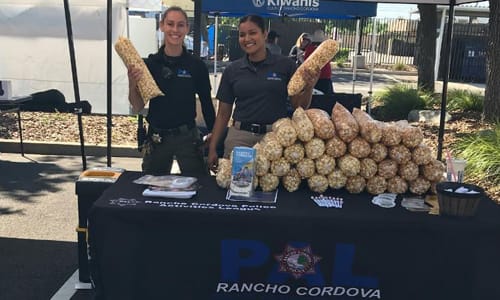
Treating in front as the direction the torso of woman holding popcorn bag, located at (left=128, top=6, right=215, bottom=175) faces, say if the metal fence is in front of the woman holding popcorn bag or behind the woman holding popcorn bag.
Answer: behind

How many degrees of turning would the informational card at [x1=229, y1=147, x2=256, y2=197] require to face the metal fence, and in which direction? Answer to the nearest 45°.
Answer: approximately 180°

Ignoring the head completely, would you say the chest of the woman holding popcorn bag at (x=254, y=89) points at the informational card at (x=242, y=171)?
yes

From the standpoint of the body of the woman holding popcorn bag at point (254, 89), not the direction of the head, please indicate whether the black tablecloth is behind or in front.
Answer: in front

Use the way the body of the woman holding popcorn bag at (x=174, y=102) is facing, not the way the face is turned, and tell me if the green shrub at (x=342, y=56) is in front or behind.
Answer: behind

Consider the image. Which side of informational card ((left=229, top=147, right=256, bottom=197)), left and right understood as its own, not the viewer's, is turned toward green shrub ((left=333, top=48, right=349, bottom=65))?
back

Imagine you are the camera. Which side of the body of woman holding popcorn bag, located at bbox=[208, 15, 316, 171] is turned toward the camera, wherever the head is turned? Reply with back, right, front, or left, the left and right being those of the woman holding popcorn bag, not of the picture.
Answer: front

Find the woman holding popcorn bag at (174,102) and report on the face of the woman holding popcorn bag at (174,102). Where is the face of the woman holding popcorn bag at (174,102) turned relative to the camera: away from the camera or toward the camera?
toward the camera

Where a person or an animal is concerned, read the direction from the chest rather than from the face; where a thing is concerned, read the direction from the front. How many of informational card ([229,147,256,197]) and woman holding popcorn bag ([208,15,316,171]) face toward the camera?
2

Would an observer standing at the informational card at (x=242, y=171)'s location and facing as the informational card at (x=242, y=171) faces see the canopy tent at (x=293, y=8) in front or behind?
behind

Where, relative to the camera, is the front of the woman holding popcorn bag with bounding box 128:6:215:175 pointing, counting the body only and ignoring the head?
toward the camera

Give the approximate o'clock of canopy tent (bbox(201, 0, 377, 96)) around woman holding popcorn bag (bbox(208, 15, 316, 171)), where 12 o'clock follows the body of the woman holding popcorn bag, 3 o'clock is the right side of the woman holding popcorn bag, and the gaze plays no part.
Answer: The canopy tent is roughly at 6 o'clock from the woman holding popcorn bag.
